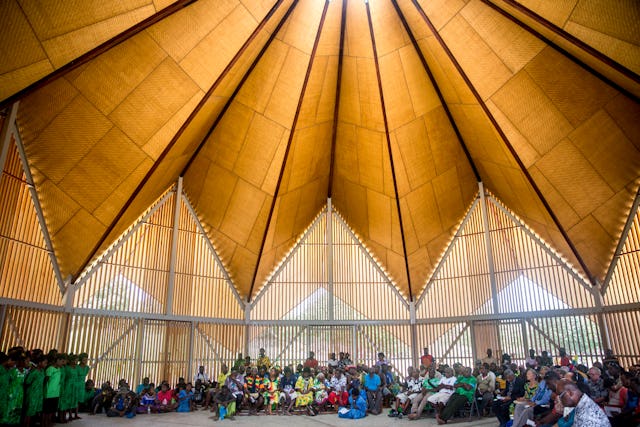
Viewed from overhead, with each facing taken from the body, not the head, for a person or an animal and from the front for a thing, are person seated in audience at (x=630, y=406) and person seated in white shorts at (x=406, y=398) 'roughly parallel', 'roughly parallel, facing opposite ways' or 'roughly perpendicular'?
roughly perpendicular

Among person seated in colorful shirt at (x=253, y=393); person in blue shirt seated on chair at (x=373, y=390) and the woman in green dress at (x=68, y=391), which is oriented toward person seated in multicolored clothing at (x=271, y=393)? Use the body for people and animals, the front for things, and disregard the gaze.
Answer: the woman in green dress

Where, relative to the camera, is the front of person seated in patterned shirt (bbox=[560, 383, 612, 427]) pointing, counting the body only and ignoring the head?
to the viewer's left

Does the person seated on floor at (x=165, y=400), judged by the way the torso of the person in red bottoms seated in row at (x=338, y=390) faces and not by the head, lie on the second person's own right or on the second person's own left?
on the second person's own right

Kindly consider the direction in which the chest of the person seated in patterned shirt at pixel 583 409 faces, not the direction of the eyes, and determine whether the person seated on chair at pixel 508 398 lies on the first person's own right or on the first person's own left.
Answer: on the first person's own right

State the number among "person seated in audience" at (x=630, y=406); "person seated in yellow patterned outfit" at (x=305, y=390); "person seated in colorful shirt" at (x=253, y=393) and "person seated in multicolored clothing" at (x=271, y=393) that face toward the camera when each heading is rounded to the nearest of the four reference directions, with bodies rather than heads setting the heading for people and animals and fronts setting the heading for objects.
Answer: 3

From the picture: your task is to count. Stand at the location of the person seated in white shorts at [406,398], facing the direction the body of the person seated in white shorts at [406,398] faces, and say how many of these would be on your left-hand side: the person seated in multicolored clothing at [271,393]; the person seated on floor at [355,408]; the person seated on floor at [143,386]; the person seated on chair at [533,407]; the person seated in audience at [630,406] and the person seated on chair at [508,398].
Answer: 3

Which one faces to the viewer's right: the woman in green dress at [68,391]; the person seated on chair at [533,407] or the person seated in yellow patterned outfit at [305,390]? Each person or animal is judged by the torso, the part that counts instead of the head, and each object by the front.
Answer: the woman in green dress

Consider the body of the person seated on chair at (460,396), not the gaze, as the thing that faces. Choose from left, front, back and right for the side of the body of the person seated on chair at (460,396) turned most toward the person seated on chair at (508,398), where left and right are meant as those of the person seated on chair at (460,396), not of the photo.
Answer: left

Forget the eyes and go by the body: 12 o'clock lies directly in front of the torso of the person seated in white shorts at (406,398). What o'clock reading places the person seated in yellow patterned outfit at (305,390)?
the person seated in yellow patterned outfit at (305,390) is roughly at 2 o'clock from the person seated in white shorts at (406,398).

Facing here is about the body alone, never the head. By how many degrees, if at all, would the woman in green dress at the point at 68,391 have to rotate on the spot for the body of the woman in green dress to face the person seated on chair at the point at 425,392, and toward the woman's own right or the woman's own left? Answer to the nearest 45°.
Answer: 0° — they already face them

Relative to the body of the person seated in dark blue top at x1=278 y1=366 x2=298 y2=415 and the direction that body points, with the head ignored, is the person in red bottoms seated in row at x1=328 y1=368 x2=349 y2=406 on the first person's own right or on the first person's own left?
on the first person's own left
